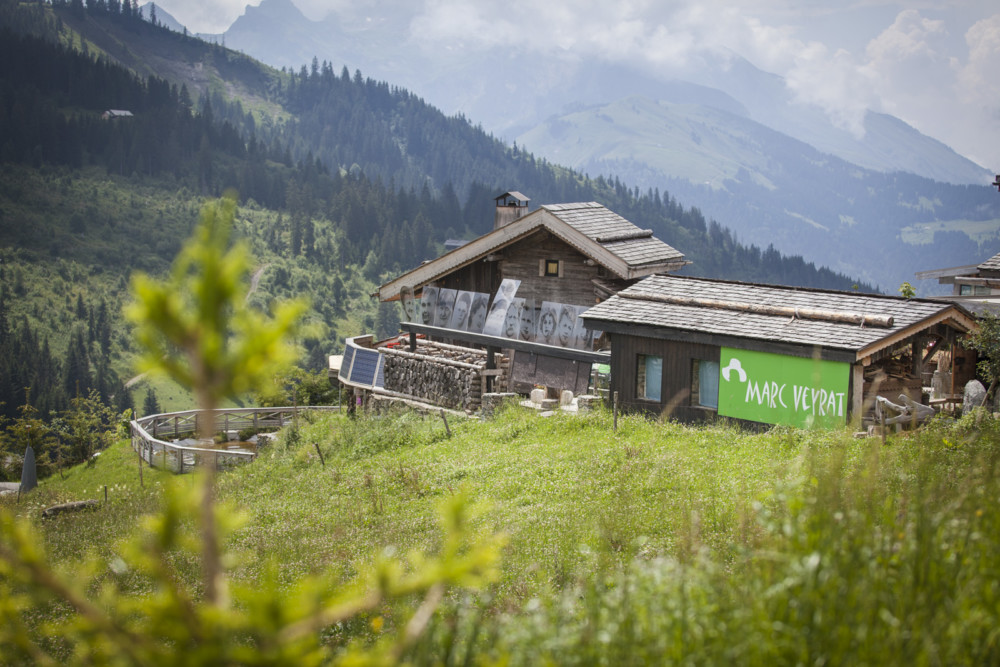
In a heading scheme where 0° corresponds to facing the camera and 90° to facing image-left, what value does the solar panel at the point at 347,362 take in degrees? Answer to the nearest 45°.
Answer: approximately 45°

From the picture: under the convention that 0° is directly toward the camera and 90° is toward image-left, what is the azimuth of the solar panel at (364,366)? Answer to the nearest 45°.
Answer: approximately 0°

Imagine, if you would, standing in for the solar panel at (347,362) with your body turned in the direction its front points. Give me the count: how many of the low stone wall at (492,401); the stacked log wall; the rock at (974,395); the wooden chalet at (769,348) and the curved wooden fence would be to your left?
4

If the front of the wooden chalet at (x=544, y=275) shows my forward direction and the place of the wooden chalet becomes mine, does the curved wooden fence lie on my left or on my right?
on my right

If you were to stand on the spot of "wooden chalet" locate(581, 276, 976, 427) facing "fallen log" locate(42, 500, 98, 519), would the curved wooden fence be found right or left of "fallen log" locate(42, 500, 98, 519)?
right

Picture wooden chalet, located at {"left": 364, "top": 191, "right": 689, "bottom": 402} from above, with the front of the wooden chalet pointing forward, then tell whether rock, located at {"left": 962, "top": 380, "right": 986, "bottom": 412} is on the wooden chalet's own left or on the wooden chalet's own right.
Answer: on the wooden chalet's own left

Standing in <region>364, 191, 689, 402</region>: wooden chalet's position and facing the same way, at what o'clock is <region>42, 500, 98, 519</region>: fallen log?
The fallen log is roughly at 1 o'clock from the wooden chalet.

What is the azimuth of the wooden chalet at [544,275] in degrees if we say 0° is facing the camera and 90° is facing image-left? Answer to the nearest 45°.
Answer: approximately 45°
